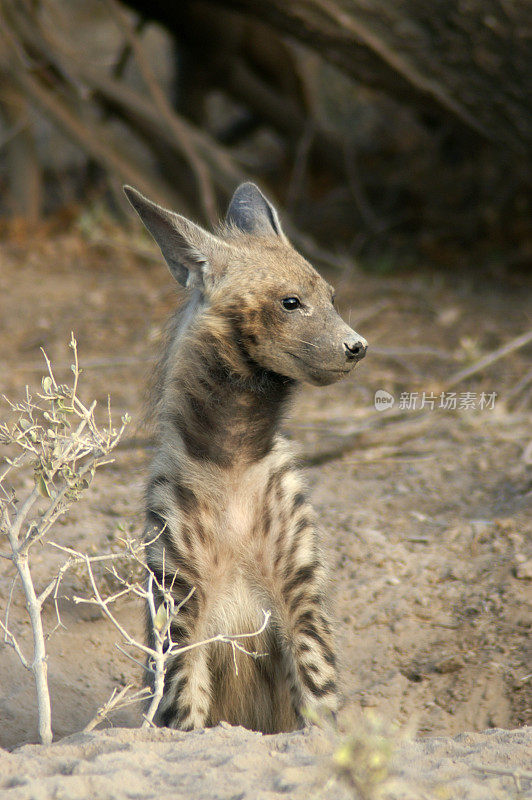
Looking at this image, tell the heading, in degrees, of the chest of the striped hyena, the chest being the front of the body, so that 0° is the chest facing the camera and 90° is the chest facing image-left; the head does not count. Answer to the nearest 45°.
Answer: approximately 0°
